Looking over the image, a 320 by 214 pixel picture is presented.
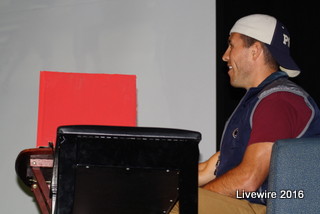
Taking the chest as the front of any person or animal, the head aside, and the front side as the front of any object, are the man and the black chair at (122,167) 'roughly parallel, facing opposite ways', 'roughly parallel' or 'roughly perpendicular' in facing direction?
roughly perpendicular

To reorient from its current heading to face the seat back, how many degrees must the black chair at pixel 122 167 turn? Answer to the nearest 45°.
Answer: approximately 90° to its right

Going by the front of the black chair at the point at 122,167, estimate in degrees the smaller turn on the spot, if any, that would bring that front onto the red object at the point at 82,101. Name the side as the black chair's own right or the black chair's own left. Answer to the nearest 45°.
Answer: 0° — it already faces it

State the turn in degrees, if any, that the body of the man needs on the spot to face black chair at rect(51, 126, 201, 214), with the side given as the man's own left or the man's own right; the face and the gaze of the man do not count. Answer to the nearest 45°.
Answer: approximately 45° to the man's own left

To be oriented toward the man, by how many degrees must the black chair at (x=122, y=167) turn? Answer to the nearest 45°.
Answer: approximately 45° to its right

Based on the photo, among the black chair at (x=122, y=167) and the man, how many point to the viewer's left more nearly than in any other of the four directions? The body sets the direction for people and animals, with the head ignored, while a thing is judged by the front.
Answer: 1

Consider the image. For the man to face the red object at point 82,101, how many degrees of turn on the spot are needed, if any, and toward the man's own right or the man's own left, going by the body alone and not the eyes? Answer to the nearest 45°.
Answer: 0° — they already face it

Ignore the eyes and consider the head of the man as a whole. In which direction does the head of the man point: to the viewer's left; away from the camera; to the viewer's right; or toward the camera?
to the viewer's left

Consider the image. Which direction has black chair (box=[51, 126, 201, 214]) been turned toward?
away from the camera

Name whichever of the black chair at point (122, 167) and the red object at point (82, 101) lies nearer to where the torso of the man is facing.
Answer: the red object

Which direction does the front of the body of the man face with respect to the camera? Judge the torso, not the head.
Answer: to the viewer's left
